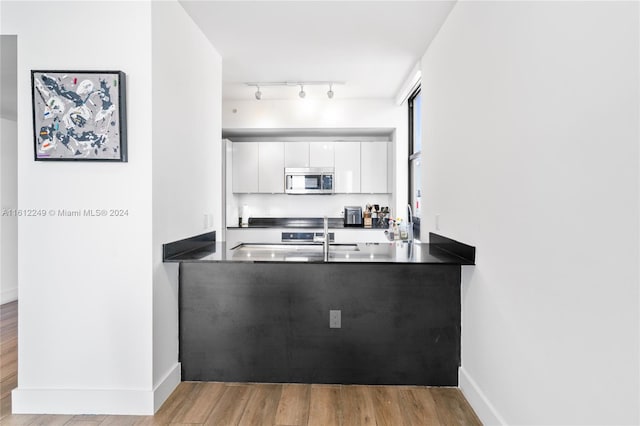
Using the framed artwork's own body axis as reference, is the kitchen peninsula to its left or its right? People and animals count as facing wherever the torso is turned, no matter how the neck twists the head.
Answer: on its left

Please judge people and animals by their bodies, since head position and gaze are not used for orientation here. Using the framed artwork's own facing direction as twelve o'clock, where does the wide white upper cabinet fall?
The wide white upper cabinet is roughly at 8 o'clock from the framed artwork.

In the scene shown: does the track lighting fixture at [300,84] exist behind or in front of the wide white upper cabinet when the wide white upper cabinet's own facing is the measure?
in front

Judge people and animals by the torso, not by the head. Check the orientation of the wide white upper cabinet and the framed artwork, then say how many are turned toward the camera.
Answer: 2

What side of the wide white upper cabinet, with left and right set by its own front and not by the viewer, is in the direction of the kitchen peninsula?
front

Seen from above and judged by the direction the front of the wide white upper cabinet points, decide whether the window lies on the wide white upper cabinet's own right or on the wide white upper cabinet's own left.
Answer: on the wide white upper cabinet's own left

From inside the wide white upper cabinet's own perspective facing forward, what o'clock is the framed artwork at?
The framed artwork is roughly at 1 o'clock from the wide white upper cabinet.

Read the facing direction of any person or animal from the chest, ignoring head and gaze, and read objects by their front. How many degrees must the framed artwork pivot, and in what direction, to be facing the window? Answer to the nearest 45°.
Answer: approximately 90° to its left

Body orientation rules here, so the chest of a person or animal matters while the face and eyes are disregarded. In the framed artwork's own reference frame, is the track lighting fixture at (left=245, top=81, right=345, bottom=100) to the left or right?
on its left

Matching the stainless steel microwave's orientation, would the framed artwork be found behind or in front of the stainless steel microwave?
in front

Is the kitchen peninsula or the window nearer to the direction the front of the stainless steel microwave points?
the kitchen peninsula

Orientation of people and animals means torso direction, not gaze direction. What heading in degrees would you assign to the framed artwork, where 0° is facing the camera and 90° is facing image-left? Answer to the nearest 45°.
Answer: approximately 0°
